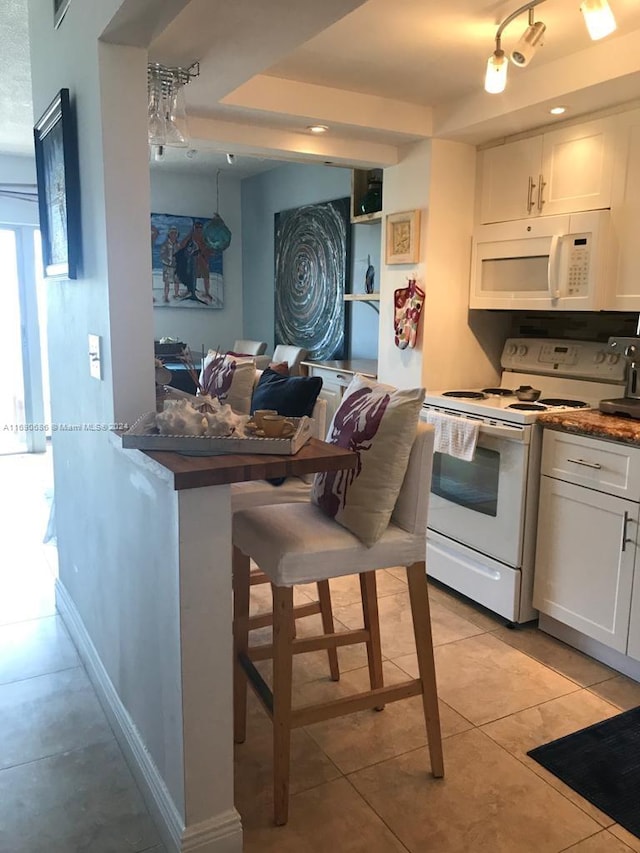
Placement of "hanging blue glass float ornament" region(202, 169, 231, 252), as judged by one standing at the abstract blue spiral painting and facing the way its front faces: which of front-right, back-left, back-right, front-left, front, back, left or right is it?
right

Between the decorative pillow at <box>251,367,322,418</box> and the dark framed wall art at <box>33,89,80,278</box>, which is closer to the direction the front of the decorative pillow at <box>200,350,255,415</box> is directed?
the dark framed wall art

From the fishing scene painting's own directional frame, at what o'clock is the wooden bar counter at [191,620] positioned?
The wooden bar counter is roughly at 12 o'clock from the fishing scene painting.

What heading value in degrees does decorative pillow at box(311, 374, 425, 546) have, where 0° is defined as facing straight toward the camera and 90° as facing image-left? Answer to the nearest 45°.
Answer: approximately 45°

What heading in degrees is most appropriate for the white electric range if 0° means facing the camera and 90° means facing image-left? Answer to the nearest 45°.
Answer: approximately 45°

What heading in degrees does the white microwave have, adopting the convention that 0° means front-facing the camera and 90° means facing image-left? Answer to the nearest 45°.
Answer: approximately 45°

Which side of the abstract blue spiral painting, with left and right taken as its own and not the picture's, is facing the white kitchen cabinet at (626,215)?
left

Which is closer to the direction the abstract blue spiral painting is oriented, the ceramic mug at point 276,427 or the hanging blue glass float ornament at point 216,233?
the ceramic mug

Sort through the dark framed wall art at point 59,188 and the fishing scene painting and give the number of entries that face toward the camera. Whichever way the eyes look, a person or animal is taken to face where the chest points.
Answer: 1
